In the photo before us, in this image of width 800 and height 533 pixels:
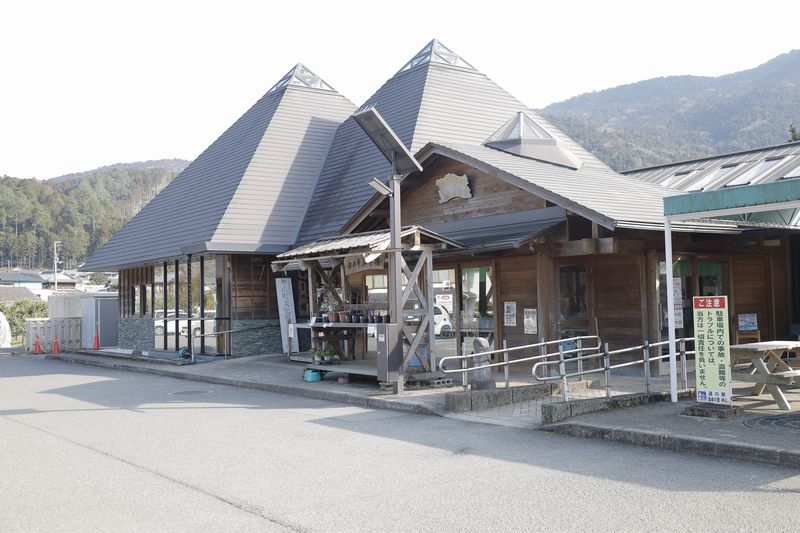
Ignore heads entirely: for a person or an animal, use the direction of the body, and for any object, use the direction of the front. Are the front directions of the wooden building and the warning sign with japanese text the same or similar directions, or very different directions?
same or similar directions

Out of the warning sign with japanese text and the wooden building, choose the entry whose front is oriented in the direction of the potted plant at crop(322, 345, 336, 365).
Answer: the wooden building

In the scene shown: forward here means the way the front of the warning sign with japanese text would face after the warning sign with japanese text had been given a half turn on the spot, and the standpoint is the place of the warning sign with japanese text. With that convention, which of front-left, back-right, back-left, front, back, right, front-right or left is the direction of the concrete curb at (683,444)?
back

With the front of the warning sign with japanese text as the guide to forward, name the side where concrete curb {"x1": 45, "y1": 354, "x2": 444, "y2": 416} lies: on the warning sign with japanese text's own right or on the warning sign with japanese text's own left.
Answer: on the warning sign with japanese text's own right

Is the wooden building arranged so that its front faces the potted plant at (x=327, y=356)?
yes

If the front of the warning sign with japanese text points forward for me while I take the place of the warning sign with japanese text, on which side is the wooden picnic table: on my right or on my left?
on my left

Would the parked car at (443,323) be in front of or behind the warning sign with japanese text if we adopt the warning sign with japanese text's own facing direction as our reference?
behind

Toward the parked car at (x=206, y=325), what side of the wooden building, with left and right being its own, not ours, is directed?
right

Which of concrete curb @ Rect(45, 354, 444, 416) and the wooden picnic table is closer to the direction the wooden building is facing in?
the concrete curb

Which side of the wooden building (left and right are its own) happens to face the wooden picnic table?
left

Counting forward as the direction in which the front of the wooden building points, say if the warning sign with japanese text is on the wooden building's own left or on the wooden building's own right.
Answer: on the wooden building's own left

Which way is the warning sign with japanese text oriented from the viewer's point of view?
toward the camera

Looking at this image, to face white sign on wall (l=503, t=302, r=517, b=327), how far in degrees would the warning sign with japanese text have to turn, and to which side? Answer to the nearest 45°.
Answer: approximately 135° to its right

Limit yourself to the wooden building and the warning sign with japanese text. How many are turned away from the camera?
0

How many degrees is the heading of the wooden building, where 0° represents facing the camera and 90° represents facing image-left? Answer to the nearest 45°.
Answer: approximately 45°
